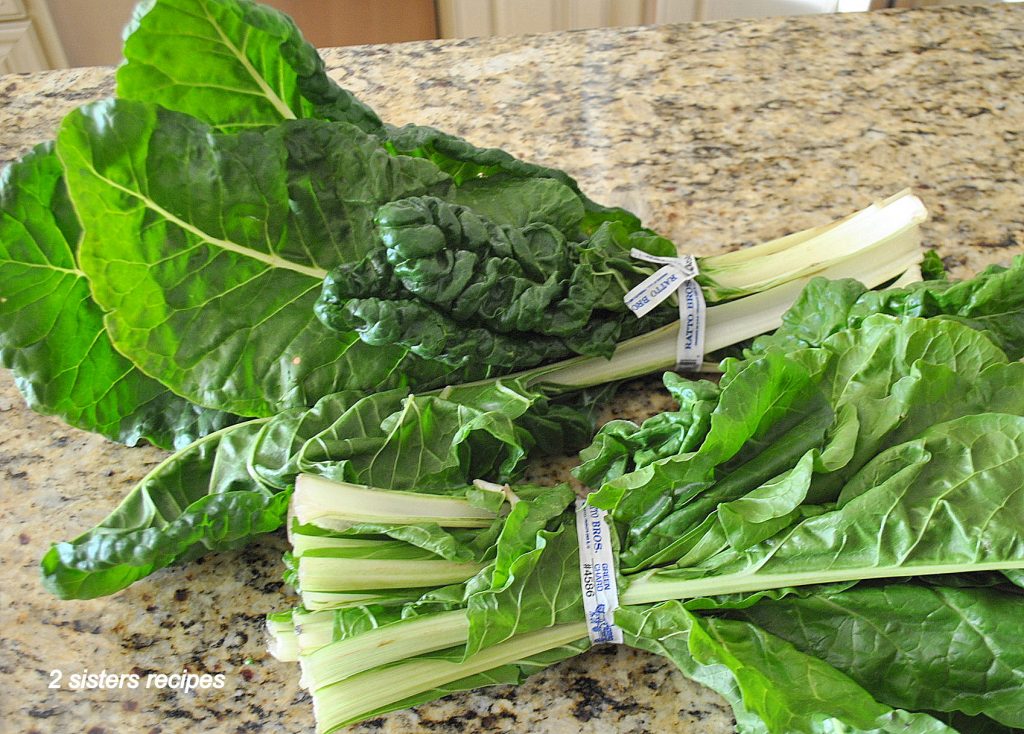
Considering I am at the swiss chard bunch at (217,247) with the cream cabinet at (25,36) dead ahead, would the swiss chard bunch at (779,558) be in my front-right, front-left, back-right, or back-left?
back-right

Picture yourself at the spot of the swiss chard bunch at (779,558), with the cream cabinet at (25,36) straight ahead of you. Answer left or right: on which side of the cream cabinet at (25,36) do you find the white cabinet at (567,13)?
right

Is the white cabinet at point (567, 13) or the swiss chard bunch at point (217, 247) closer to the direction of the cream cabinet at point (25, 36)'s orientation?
the swiss chard bunch

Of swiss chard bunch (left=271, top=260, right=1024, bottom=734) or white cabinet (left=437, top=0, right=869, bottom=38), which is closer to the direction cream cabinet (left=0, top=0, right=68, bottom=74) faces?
the swiss chard bunch

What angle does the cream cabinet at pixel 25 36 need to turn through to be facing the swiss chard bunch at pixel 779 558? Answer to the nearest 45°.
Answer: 0° — it already faces it

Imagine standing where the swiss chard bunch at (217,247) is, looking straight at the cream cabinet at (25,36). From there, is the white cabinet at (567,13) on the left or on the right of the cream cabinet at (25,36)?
right

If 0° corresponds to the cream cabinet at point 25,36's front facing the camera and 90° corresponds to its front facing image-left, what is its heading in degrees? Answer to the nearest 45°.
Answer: approximately 0°

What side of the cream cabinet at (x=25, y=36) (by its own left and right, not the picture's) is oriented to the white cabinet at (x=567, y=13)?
left

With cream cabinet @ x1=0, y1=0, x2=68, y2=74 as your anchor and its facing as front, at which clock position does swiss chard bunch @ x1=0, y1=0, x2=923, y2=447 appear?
The swiss chard bunch is roughly at 12 o'clock from the cream cabinet.
